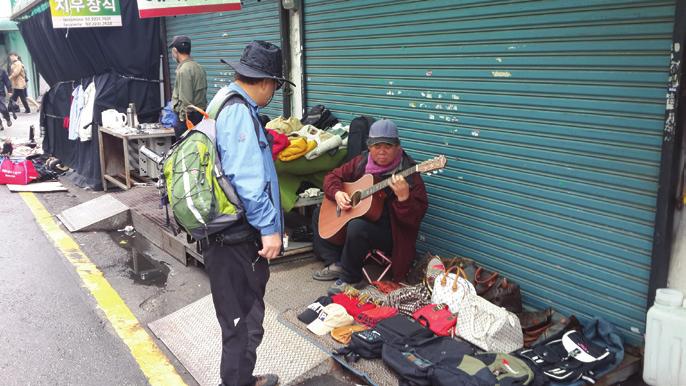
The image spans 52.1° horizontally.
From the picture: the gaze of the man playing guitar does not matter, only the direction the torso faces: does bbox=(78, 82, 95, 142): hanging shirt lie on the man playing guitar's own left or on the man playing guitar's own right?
on the man playing guitar's own right

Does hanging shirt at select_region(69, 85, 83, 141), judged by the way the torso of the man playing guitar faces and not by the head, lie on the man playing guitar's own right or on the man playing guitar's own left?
on the man playing guitar's own right

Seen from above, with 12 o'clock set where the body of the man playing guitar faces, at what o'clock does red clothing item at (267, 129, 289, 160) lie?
The red clothing item is roughly at 3 o'clock from the man playing guitar.

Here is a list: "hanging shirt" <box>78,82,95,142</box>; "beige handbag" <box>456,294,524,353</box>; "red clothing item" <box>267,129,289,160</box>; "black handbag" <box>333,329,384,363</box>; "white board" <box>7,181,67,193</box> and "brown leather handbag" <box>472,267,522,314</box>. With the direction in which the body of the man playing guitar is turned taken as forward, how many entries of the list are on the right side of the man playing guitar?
3

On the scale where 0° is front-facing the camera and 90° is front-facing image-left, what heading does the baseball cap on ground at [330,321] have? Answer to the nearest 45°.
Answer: approximately 45°

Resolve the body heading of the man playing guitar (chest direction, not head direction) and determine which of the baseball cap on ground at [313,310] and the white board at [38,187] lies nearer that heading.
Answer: the baseball cap on ground

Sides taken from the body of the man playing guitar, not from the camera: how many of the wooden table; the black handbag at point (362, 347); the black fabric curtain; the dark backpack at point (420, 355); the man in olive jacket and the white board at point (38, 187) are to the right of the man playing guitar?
4

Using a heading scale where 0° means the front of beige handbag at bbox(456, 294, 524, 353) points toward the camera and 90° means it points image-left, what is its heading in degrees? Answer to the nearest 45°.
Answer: approximately 45°

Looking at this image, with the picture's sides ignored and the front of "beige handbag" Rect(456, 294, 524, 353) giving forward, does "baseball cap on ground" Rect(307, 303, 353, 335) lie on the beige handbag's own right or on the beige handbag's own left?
on the beige handbag's own right

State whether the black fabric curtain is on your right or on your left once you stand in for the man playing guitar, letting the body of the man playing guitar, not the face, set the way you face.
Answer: on your right
